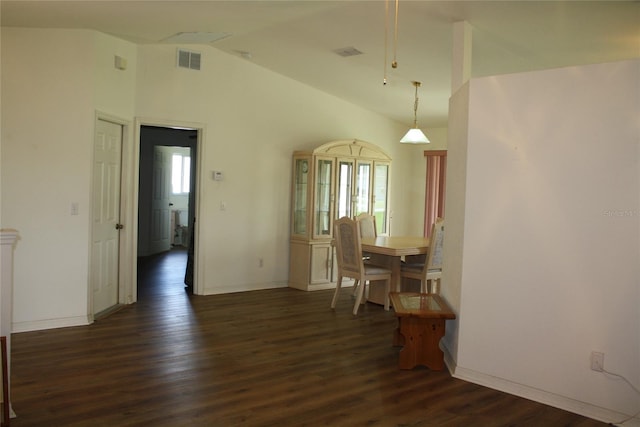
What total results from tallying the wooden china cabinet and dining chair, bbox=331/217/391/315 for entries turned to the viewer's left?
0

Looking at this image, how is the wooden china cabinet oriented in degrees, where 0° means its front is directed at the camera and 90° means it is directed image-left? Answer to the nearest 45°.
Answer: approximately 315°

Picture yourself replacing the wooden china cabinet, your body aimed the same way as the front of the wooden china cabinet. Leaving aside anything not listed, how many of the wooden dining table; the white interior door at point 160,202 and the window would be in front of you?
1

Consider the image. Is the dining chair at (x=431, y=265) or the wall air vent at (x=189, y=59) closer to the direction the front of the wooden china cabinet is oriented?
the dining chair

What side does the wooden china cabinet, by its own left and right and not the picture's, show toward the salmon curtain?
left

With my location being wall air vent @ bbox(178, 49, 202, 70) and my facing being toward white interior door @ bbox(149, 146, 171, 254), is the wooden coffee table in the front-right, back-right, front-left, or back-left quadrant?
back-right

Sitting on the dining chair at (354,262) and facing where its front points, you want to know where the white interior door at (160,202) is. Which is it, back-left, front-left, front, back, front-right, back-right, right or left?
left

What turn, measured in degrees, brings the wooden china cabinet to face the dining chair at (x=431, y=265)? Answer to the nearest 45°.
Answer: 0° — it already faces it

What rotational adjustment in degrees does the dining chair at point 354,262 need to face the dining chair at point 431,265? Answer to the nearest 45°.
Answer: approximately 45° to its right

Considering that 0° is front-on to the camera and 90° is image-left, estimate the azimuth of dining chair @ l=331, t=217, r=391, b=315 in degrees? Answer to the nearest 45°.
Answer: approximately 225°

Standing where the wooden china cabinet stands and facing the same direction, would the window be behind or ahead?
behind

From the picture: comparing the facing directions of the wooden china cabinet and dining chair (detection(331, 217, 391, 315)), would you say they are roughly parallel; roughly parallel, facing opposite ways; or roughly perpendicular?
roughly perpendicular

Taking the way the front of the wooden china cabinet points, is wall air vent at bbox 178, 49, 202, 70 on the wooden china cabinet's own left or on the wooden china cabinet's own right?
on the wooden china cabinet's own right

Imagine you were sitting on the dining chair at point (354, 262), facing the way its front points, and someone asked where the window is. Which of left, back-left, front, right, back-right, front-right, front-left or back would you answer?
left

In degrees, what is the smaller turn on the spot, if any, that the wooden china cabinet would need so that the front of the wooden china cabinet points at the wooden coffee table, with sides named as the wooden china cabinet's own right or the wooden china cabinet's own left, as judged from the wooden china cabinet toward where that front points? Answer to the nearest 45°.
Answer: approximately 45° to the wooden china cabinet's own right

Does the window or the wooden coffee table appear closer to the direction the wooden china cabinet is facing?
the wooden coffee table

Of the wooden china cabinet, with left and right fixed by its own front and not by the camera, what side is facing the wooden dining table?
front
